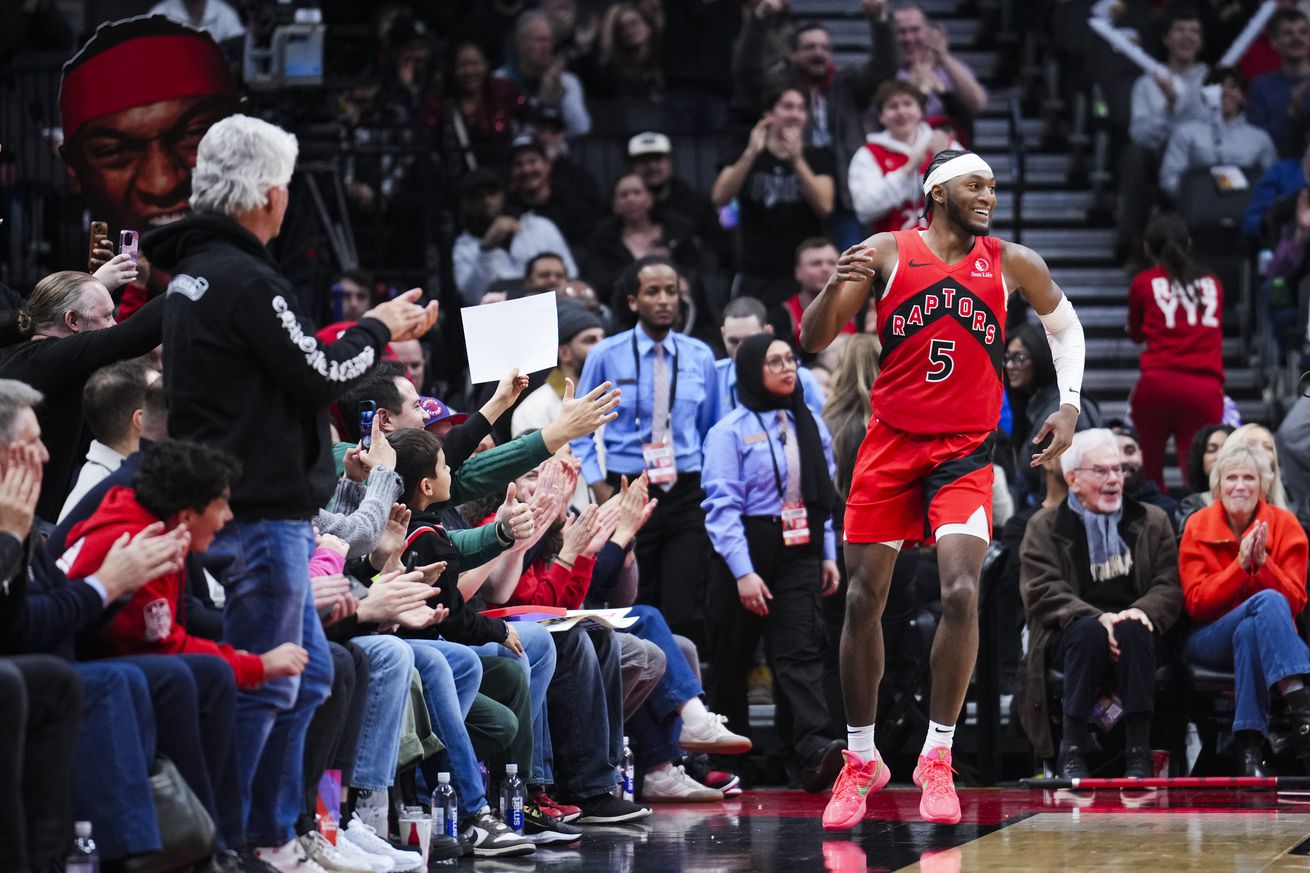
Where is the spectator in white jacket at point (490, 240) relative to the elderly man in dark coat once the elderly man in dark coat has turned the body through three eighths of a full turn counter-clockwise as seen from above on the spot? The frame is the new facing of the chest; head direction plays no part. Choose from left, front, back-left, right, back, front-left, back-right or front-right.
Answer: left

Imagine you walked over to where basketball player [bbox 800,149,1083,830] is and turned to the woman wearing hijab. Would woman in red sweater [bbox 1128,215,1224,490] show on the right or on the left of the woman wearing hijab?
right

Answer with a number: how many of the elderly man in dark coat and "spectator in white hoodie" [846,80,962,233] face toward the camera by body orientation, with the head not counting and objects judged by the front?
2

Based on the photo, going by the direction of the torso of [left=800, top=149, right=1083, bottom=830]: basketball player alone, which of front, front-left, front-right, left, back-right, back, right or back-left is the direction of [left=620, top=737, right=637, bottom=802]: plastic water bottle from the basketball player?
back-right

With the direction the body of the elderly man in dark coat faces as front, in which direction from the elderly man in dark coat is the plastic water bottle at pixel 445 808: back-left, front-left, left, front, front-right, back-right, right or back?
front-right

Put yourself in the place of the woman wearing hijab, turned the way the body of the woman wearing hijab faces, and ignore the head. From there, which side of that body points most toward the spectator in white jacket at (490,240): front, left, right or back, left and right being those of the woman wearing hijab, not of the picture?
back
